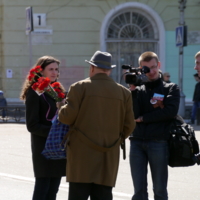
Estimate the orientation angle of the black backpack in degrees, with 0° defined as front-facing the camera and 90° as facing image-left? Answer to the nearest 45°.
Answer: approximately 270°

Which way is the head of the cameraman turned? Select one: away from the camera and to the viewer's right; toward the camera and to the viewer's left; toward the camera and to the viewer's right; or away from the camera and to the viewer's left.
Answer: toward the camera and to the viewer's left

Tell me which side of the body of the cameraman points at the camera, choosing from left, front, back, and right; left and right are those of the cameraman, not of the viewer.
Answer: front

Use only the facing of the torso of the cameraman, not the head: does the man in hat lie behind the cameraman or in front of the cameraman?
in front

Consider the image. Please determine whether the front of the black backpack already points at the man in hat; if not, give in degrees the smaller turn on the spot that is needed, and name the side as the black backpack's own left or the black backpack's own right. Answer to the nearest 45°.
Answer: approximately 135° to the black backpack's own right
